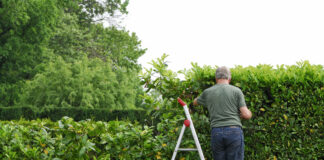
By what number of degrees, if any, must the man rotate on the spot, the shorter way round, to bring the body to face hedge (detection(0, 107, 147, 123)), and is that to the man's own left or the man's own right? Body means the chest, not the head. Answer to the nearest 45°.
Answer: approximately 45° to the man's own left

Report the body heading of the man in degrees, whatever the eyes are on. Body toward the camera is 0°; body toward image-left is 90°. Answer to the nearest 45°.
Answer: approximately 180°
